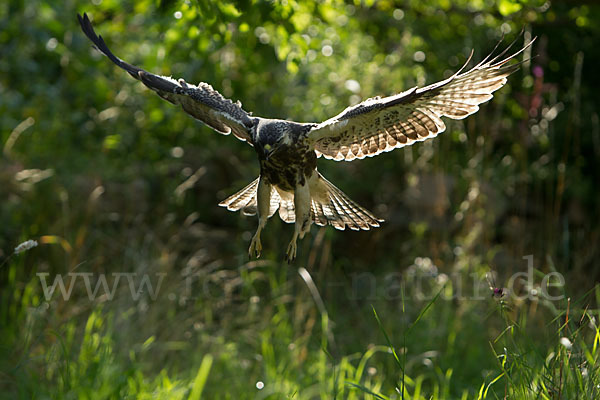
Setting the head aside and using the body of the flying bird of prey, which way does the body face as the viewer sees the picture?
toward the camera
